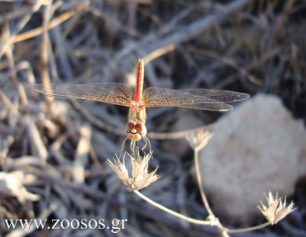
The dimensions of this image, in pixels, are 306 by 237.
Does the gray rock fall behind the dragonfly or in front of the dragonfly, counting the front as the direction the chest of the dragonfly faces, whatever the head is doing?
behind

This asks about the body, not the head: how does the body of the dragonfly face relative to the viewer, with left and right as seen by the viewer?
facing the viewer
